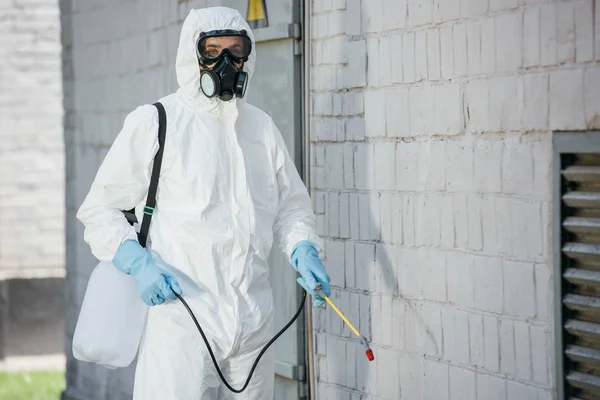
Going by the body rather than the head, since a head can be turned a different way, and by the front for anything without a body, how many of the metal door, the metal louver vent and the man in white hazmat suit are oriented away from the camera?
0

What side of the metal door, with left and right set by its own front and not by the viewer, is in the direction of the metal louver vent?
left

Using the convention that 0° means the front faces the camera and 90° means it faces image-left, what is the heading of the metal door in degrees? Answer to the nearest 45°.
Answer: approximately 45°

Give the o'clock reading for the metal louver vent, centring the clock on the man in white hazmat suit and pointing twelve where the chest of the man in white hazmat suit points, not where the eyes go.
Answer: The metal louver vent is roughly at 11 o'clock from the man in white hazmat suit.

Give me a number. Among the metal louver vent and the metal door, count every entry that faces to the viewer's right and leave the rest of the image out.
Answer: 0

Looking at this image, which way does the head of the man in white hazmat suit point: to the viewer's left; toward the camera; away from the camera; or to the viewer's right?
toward the camera

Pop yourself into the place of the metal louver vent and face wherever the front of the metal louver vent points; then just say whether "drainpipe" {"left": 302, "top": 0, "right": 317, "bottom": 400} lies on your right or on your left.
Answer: on your right

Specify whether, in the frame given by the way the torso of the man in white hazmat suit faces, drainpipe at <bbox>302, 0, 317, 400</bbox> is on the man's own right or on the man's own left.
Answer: on the man's own left

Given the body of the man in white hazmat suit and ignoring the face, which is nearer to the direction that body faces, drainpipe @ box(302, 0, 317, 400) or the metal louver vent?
the metal louver vent

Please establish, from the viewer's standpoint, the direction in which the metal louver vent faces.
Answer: facing the viewer and to the left of the viewer

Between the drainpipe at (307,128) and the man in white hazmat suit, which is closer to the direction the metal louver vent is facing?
the man in white hazmat suit
